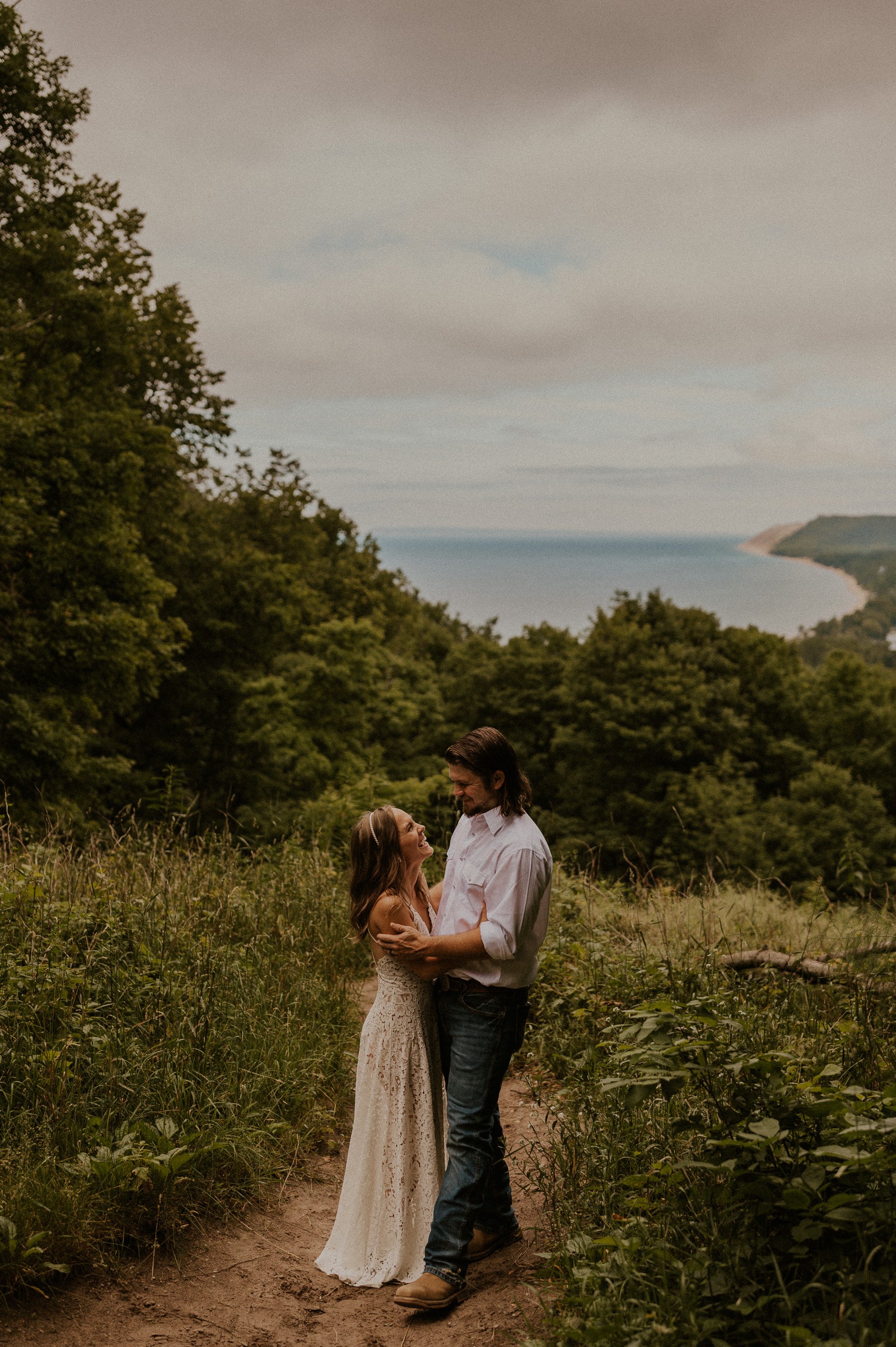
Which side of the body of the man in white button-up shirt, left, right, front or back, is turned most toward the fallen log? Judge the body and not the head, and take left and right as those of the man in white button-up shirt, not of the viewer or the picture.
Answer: back

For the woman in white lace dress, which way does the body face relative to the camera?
to the viewer's right

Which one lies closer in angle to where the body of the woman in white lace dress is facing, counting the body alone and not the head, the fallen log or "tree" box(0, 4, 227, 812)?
the fallen log

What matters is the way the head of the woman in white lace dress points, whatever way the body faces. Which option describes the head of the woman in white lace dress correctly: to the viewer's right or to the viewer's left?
to the viewer's right
